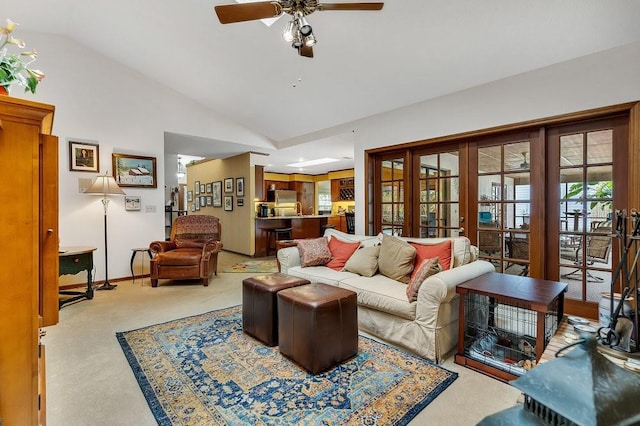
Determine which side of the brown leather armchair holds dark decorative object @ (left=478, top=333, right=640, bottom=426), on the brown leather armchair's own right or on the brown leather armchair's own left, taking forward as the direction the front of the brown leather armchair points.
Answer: on the brown leather armchair's own left

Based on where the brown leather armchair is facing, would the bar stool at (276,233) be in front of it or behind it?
behind

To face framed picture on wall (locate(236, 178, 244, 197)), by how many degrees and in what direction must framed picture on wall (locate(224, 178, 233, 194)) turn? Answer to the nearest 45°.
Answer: approximately 90° to its left

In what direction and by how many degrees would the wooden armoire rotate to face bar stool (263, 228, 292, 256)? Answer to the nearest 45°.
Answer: approximately 45° to its left

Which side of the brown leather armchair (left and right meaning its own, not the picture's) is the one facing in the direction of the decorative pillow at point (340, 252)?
left

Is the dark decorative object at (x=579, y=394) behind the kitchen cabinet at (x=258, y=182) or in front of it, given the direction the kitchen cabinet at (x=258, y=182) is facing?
in front

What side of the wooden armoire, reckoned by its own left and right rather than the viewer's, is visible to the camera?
right

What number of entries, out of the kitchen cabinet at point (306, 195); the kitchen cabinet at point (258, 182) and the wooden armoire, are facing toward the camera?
2

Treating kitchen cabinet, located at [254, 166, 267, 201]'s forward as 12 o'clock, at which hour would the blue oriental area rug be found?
The blue oriental area rug is roughly at 12 o'clock from the kitchen cabinet.
